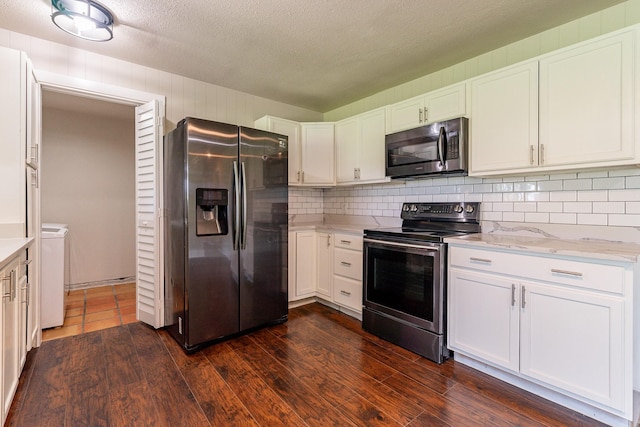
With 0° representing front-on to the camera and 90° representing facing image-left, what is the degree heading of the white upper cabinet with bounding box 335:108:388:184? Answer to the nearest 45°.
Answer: approximately 45°

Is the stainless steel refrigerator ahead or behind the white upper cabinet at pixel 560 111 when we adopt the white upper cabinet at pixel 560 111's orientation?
ahead

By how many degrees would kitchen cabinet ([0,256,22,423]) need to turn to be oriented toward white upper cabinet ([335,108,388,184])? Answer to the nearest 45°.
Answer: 0° — it already faces it

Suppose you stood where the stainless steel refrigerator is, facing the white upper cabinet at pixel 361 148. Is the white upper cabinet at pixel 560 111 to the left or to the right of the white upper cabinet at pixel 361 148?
right

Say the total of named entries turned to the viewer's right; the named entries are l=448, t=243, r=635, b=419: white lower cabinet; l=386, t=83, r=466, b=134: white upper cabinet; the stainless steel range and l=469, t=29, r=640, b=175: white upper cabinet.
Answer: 0

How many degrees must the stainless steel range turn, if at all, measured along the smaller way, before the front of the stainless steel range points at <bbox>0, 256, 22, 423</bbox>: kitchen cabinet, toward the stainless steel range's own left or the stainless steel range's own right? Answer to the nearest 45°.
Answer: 0° — it already faces it

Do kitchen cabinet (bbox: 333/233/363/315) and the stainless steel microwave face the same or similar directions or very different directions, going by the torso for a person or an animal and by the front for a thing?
same or similar directions

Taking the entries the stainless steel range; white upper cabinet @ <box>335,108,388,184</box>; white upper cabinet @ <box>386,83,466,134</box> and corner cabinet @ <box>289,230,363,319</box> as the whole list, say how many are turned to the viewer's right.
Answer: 0

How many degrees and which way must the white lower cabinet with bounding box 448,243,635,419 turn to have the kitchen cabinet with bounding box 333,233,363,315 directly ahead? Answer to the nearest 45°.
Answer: approximately 45° to its right

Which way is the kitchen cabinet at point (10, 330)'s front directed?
to the viewer's right

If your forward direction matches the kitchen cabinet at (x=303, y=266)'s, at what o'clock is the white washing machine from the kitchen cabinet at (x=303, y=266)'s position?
The white washing machine is roughly at 4 o'clock from the kitchen cabinet.

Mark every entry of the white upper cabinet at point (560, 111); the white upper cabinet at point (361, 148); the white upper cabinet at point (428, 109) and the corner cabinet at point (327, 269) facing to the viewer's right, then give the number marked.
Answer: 0

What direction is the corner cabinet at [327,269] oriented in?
toward the camera

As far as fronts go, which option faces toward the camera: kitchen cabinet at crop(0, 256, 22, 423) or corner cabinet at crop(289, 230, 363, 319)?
the corner cabinet

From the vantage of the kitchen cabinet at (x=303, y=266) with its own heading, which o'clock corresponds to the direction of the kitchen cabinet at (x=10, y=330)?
the kitchen cabinet at (x=10, y=330) is roughly at 3 o'clock from the kitchen cabinet at (x=303, y=266).

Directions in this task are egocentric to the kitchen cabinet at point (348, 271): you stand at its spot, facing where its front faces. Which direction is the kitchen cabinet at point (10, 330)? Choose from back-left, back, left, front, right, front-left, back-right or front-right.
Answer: front

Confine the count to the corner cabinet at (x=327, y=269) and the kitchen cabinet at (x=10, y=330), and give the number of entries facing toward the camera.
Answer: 1

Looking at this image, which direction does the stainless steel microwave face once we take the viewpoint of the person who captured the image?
facing the viewer and to the left of the viewer
